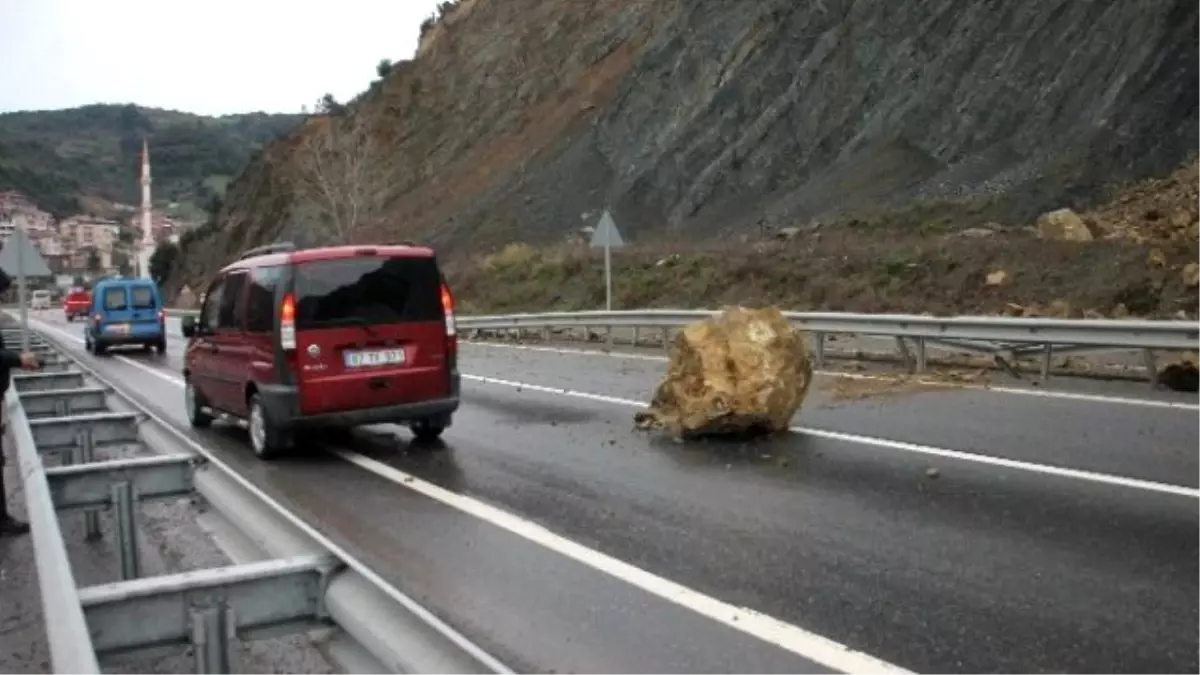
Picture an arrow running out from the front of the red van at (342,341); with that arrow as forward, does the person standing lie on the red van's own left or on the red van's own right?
on the red van's own left

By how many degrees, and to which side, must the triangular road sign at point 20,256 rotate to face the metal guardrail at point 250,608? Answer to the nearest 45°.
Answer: approximately 180°

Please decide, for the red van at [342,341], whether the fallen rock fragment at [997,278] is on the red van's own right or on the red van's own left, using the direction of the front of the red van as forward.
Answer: on the red van's own right

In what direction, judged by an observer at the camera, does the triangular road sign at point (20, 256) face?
facing away from the viewer

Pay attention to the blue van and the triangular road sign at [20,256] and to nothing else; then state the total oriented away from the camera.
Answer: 2

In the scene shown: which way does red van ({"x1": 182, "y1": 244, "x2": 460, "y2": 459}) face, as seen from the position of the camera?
facing away from the viewer and to the left of the viewer
